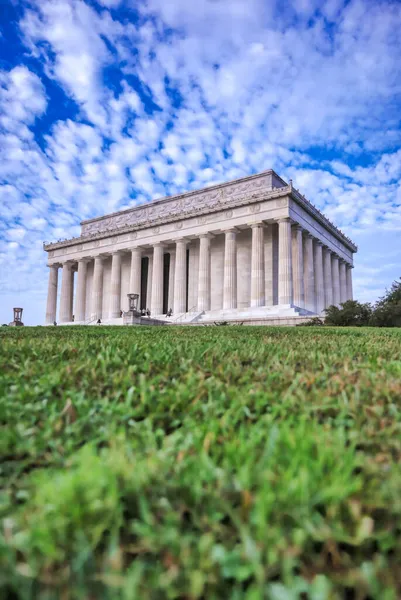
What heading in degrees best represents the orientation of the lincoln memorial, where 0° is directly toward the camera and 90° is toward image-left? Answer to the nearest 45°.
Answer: approximately 45°

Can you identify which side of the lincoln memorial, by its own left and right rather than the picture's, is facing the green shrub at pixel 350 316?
left

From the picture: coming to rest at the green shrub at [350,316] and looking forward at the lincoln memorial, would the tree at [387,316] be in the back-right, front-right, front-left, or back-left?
back-right

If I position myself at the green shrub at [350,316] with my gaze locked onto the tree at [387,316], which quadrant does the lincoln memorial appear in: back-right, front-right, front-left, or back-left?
back-left

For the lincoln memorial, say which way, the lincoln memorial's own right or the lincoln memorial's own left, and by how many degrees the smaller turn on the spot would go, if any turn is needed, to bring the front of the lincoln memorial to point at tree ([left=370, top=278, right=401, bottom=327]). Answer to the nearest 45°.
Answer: approximately 90° to the lincoln memorial's own left
